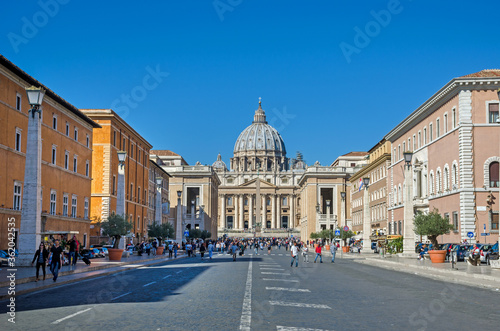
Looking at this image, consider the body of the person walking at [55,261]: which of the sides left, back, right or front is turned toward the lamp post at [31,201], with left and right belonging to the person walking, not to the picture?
back

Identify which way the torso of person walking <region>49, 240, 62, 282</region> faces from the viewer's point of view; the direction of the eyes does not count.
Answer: toward the camera

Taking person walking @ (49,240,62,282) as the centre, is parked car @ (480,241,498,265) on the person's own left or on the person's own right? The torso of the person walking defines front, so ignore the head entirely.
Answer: on the person's own left
